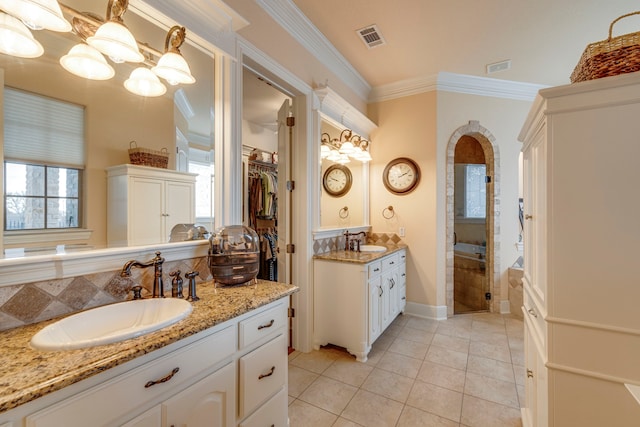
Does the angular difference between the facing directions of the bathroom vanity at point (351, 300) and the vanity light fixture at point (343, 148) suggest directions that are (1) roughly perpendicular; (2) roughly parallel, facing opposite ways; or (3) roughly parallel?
roughly parallel

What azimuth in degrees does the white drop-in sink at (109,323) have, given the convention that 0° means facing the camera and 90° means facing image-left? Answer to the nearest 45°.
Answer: approximately 315°

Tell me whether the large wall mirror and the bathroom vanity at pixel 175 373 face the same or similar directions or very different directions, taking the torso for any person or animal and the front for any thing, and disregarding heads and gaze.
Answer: same or similar directions

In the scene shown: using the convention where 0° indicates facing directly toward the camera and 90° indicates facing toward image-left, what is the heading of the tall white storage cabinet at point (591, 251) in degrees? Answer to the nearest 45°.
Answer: approximately 90°

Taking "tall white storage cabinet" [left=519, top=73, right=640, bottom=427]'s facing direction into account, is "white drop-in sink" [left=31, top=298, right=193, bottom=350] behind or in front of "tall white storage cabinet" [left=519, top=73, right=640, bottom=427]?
in front

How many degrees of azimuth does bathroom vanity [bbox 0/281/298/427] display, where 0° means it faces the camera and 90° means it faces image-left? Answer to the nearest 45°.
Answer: approximately 315°

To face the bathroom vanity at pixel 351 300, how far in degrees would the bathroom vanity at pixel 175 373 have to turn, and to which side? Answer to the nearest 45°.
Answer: approximately 90° to its left

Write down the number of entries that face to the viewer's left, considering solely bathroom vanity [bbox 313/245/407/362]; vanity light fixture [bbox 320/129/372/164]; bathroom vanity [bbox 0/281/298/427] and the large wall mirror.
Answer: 0

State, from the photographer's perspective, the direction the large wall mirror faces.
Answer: facing the viewer and to the right of the viewer

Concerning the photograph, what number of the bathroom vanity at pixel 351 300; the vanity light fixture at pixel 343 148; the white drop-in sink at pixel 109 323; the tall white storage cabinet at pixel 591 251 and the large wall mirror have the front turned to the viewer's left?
1

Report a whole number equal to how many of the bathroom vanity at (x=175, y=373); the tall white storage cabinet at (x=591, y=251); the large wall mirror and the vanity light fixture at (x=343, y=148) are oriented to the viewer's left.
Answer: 1

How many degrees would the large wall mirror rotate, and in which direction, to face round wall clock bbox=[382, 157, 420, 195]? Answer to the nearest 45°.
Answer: approximately 45° to its left

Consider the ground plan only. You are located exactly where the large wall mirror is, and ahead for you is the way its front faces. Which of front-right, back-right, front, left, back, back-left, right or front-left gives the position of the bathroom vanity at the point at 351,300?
front-left
